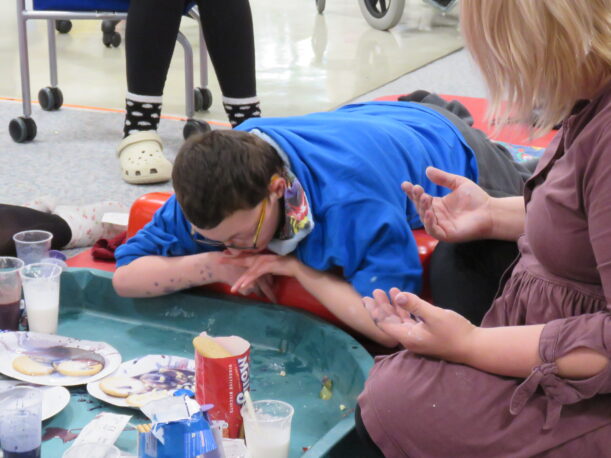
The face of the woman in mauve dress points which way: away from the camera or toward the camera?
away from the camera

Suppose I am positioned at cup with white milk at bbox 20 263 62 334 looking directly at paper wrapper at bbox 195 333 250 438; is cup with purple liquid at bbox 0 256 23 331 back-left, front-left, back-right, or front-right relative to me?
back-right

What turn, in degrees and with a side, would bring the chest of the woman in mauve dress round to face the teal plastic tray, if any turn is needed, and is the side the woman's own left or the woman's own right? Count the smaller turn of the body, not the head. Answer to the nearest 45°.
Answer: approximately 45° to the woman's own right

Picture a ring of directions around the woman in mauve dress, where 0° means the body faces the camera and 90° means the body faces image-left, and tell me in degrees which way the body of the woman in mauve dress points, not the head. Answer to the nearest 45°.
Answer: approximately 90°
